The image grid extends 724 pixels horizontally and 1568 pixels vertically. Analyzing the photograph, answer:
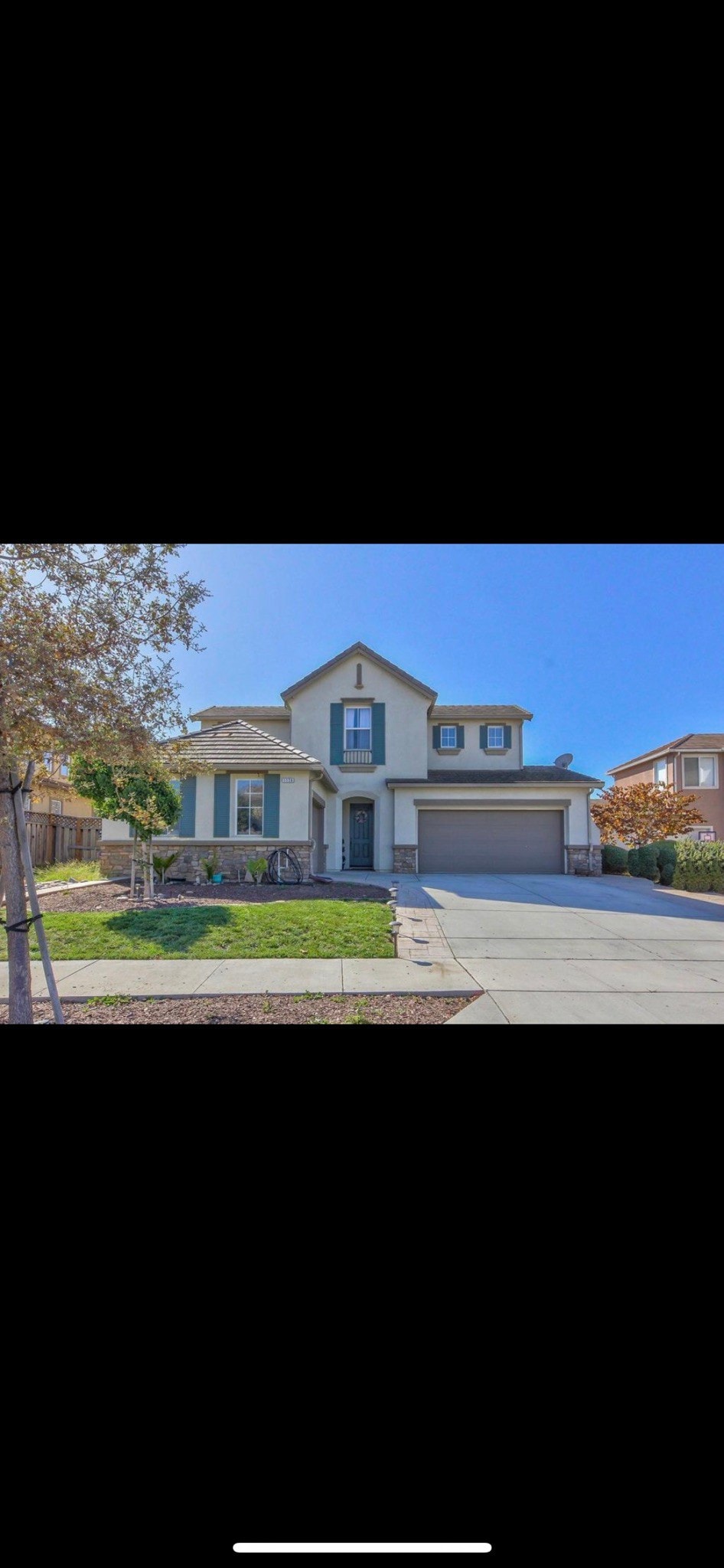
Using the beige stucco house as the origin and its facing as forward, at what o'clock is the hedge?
The hedge is roughly at 10 o'clock from the beige stucco house.

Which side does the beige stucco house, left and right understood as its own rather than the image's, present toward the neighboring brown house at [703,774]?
left

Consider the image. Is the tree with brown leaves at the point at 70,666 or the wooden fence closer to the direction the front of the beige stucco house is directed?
the tree with brown leaves

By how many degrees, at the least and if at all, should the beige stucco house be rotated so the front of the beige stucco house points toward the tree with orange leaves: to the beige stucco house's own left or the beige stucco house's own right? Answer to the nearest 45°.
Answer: approximately 90° to the beige stucco house's own left

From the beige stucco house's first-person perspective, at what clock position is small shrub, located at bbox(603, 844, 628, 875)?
The small shrub is roughly at 9 o'clock from the beige stucco house.

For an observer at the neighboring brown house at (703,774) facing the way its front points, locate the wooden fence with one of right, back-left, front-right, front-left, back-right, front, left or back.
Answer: front-right

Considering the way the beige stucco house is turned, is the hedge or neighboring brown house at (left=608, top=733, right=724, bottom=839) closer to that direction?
the hedge

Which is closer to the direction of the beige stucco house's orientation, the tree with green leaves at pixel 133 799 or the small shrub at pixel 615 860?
the tree with green leaves

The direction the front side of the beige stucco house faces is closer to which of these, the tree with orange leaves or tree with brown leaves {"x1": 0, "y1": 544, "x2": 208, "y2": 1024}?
the tree with brown leaves

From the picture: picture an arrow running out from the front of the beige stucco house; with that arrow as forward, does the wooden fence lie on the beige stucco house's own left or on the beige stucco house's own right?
on the beige stucco house's own right

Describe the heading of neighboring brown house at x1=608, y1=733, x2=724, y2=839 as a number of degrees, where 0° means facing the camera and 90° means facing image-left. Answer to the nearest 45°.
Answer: approximately 0°

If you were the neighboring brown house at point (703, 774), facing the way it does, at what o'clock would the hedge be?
The hedge is roughly at 12 o'clock from the neighboring brown house.

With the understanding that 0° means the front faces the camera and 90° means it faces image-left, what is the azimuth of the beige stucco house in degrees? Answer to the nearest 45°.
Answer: approximately 0°

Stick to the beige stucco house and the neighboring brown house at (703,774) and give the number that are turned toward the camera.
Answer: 2
